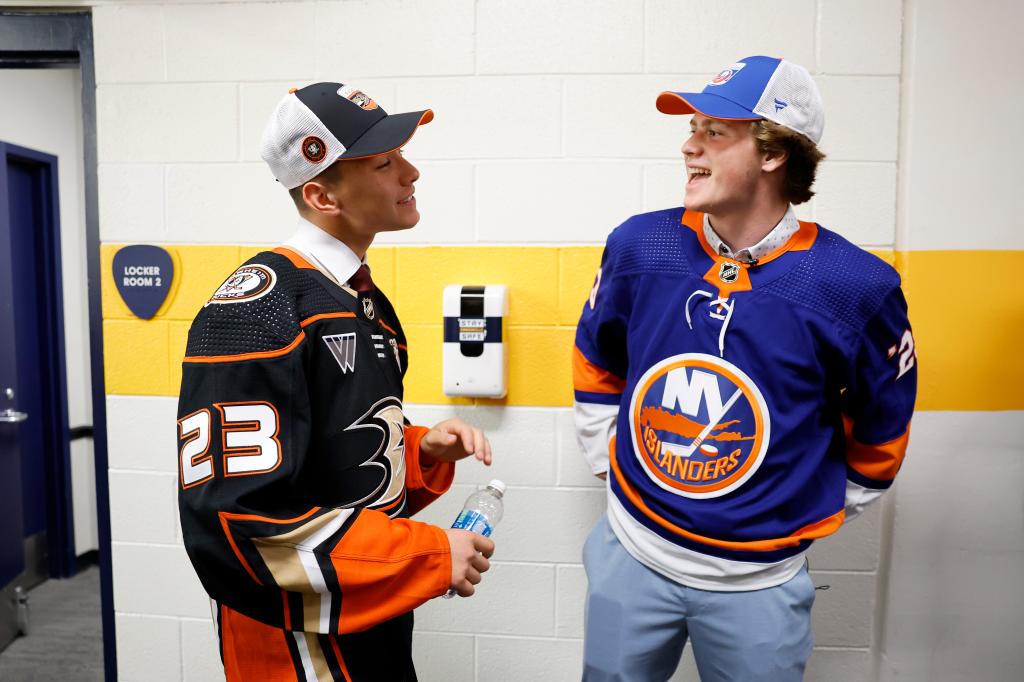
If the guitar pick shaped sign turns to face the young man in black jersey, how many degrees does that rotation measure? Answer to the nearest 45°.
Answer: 0° — it already faces them

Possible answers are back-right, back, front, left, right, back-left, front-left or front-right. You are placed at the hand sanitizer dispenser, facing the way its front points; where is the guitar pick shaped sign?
right

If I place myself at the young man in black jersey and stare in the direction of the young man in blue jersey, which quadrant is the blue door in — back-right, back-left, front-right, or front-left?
back-left

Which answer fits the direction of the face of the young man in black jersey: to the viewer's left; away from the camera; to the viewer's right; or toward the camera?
to the viewer's right

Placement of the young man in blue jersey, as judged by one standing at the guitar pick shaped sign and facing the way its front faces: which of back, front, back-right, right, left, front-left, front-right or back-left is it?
front-left

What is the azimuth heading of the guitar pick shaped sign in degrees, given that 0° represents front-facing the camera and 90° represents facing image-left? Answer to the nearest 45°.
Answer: approximately 0°

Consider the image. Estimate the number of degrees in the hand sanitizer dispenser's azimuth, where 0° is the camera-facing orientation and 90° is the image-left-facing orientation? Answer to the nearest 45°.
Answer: approximately 0°

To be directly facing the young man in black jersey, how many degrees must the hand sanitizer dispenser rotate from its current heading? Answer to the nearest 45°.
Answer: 0° — it already faces them

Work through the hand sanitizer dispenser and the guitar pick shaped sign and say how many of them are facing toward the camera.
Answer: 2
